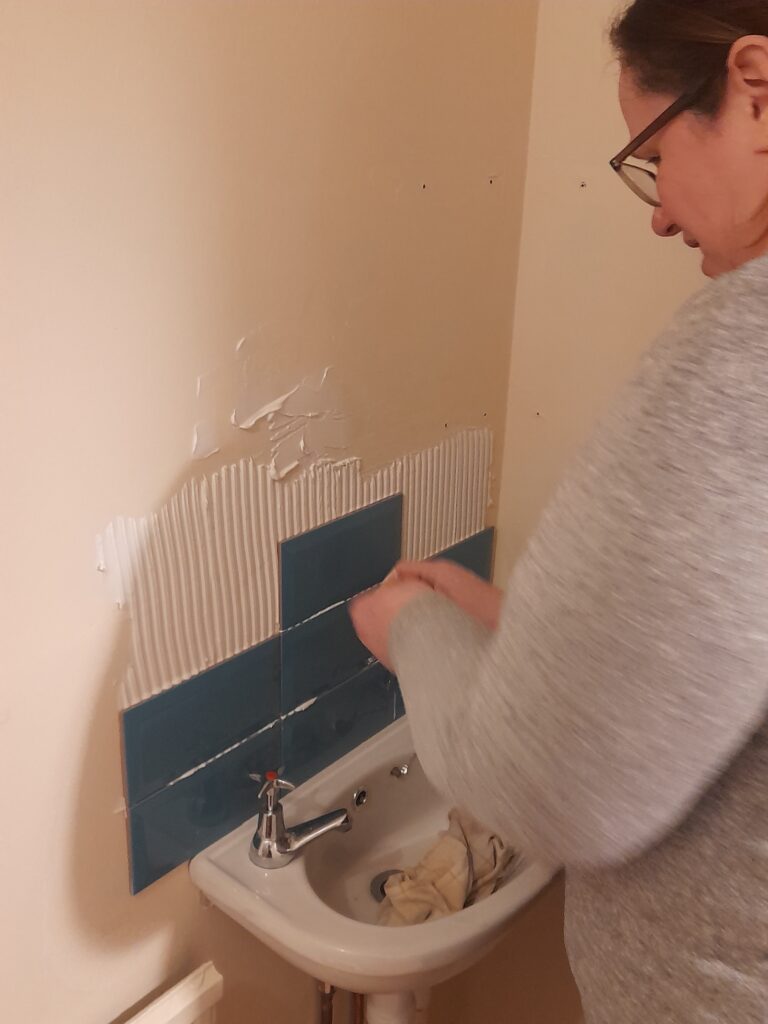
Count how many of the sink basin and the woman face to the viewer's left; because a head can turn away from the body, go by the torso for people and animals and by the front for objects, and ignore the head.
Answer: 1

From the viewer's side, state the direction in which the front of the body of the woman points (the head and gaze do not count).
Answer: to the viewer's left

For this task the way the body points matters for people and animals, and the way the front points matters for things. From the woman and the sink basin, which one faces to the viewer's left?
the woman

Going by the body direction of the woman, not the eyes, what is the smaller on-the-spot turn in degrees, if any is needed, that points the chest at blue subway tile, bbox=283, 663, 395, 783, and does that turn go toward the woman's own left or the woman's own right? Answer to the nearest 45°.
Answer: approximately 45° to the woman's own right

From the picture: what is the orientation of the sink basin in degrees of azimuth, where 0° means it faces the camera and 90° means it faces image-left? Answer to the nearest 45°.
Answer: approximately 315°
